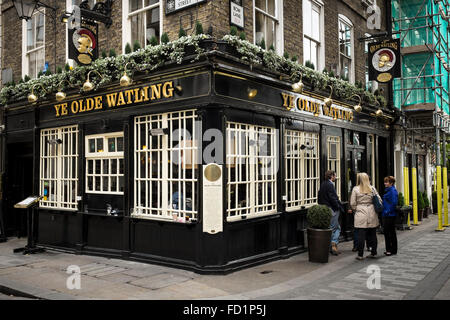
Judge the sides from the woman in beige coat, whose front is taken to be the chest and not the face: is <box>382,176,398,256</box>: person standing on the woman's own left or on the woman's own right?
on the woman's own right

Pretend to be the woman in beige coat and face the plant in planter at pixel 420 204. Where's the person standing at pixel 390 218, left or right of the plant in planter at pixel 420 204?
right

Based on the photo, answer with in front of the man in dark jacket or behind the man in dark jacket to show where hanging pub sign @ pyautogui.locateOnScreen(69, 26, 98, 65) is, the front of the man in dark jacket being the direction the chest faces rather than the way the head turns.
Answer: behind

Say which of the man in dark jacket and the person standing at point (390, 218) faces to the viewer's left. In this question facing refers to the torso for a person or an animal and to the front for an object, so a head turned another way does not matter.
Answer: the person standing

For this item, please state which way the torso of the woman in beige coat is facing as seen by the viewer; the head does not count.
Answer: away from the camera

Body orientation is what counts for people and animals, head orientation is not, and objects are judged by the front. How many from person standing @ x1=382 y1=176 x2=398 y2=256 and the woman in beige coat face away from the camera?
1

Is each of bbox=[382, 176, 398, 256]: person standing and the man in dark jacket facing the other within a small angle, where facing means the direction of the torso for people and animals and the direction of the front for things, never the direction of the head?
yes

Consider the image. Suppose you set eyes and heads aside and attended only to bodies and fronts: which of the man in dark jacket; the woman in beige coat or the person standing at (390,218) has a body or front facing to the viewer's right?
the man in dark jacket

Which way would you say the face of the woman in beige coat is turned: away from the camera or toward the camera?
away from the camera

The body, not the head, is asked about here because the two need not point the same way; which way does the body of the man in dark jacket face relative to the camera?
to the viewer's right

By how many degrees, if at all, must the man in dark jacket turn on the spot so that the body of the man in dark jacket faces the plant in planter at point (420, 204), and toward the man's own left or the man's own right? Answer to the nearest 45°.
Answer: approximately 45° to the man's own left

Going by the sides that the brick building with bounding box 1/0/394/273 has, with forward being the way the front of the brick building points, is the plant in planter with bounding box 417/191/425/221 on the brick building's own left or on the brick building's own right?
on the brick building's own left

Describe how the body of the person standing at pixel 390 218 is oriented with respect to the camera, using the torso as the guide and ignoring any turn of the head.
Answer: to the viewer's left
